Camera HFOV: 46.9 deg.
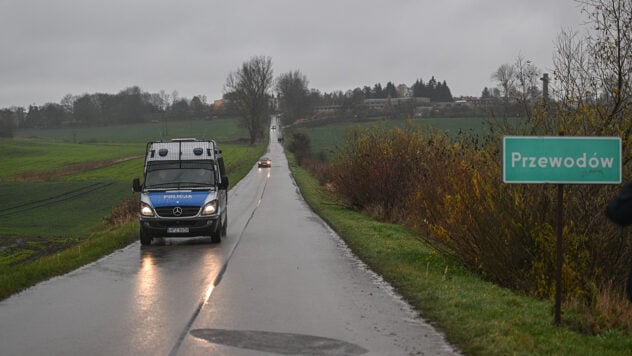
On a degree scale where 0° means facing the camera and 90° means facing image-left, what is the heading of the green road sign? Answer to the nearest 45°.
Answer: approximately 0°

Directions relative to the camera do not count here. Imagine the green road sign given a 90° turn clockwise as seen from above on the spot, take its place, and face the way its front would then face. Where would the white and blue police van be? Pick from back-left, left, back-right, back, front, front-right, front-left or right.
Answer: front-right
